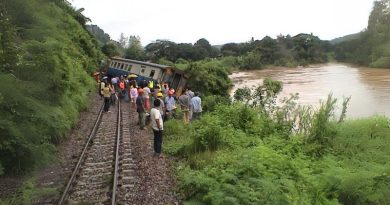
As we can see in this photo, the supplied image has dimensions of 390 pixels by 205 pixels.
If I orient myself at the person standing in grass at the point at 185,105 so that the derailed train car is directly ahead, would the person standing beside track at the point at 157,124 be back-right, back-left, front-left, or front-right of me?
back-left

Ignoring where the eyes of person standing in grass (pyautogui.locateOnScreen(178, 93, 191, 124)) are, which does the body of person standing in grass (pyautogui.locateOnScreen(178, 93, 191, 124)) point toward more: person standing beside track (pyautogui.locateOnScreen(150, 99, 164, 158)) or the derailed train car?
the derailed train car

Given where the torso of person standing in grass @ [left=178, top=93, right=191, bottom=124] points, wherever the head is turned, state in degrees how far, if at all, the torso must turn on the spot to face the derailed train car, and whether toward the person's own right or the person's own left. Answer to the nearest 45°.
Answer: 0° — they already face it

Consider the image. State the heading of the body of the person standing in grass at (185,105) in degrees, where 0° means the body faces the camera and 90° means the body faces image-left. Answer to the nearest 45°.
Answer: approximately 180°

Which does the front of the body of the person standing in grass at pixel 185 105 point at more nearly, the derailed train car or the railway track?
the derailed train car
